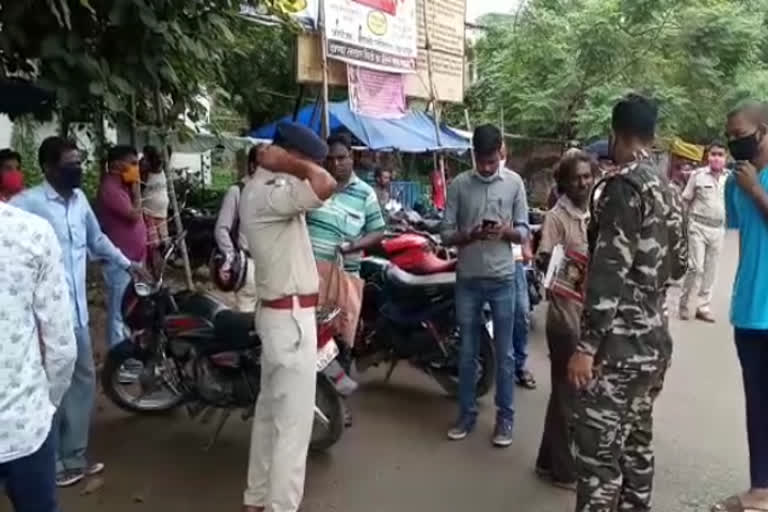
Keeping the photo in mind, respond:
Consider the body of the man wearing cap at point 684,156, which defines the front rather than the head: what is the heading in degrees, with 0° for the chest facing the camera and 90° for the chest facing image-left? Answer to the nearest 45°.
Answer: approximately 45°

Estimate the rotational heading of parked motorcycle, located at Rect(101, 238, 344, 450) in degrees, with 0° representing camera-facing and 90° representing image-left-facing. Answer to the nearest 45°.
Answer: approximately 90°

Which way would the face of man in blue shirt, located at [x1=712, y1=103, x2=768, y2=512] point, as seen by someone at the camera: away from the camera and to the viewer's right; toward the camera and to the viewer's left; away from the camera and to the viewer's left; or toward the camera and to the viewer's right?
toward the camera and to the viewer's left

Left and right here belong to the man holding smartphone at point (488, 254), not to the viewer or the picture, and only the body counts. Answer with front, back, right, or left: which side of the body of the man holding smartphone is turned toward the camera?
front

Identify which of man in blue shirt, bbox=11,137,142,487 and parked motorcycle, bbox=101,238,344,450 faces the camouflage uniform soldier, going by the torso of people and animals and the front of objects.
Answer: the man in blue shirt

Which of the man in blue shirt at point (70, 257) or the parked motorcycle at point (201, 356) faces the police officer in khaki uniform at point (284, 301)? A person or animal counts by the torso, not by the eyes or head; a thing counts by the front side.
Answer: the man in blue shirt

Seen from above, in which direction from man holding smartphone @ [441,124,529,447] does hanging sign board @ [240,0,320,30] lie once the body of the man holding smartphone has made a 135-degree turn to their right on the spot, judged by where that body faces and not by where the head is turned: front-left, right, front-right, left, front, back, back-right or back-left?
front

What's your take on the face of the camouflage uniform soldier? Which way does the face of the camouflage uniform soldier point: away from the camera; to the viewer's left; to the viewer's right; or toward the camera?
away from the camera

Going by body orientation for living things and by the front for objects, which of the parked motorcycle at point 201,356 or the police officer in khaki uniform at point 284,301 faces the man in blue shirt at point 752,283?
the police officer in khaki uniform

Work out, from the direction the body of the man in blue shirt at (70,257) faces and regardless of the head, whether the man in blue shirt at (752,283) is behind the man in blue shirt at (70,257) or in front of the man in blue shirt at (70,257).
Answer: in front
